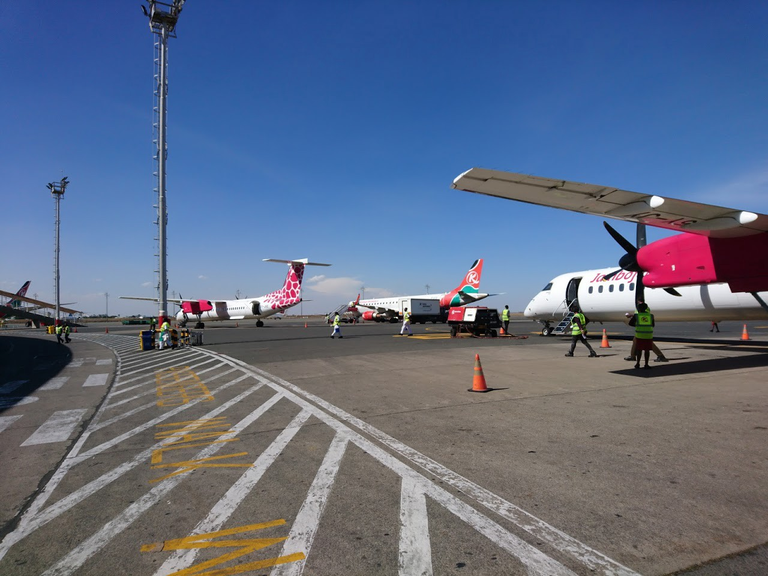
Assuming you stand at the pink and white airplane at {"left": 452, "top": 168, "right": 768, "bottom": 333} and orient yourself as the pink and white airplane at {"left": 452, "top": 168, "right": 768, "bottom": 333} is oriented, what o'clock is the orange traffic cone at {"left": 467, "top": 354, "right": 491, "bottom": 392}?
The orange traffic cone is roughly at 9 o'clock from the pink and white airplane.

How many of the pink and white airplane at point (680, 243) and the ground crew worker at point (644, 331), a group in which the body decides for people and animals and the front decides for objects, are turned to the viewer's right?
0

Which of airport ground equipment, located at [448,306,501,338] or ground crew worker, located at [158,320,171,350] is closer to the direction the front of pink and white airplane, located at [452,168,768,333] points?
the airport ground equipment

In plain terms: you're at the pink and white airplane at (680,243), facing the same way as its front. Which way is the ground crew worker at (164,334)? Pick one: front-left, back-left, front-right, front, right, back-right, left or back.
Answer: front-left

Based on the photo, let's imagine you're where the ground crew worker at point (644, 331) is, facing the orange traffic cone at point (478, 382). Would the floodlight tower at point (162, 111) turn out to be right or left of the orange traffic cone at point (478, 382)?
right

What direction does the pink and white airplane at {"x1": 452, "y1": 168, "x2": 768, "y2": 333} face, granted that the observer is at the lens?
facing away from the viewer and to the left of the viewer
